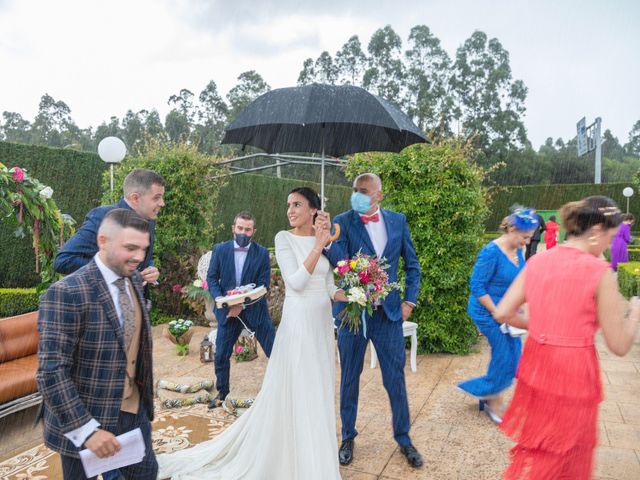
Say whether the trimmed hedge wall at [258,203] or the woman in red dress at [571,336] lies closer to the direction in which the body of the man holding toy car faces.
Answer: the woman in red dress

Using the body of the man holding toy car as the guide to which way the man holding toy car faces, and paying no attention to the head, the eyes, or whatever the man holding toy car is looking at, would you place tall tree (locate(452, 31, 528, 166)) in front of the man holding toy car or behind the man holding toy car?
behind

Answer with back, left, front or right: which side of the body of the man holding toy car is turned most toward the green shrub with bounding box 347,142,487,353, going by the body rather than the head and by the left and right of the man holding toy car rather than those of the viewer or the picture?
left

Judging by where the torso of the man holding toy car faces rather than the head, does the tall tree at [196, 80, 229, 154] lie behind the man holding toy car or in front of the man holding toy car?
behind

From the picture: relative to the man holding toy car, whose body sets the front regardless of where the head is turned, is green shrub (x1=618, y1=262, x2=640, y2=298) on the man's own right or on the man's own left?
on the man's own left

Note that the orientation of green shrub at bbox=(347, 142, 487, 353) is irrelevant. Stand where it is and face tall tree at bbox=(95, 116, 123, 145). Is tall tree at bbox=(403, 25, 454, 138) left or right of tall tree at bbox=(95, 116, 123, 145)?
right

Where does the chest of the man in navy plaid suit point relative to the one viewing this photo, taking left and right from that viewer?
facing the viewer and to the right of the viewer

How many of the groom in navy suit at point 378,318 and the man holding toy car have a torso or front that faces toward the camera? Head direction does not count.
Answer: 2

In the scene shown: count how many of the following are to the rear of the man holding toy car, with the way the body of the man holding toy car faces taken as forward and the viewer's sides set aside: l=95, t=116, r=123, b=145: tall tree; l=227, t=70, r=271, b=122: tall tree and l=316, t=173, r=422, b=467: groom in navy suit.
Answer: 2

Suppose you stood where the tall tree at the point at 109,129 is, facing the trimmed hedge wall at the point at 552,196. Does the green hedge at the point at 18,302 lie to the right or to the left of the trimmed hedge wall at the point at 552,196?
right

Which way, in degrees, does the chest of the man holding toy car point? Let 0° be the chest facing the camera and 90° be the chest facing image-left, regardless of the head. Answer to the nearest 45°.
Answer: approximately 0°

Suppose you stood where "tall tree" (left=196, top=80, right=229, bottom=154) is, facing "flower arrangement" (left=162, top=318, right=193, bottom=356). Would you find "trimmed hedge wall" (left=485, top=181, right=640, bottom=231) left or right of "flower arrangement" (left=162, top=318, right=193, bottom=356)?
left

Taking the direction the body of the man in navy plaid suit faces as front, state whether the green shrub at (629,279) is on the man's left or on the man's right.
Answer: on the man's left

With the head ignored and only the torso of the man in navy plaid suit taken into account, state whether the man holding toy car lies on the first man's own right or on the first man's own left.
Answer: on the first man's own left

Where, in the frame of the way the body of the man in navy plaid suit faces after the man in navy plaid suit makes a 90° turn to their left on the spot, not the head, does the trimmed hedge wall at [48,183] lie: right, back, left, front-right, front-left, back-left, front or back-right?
front-left
